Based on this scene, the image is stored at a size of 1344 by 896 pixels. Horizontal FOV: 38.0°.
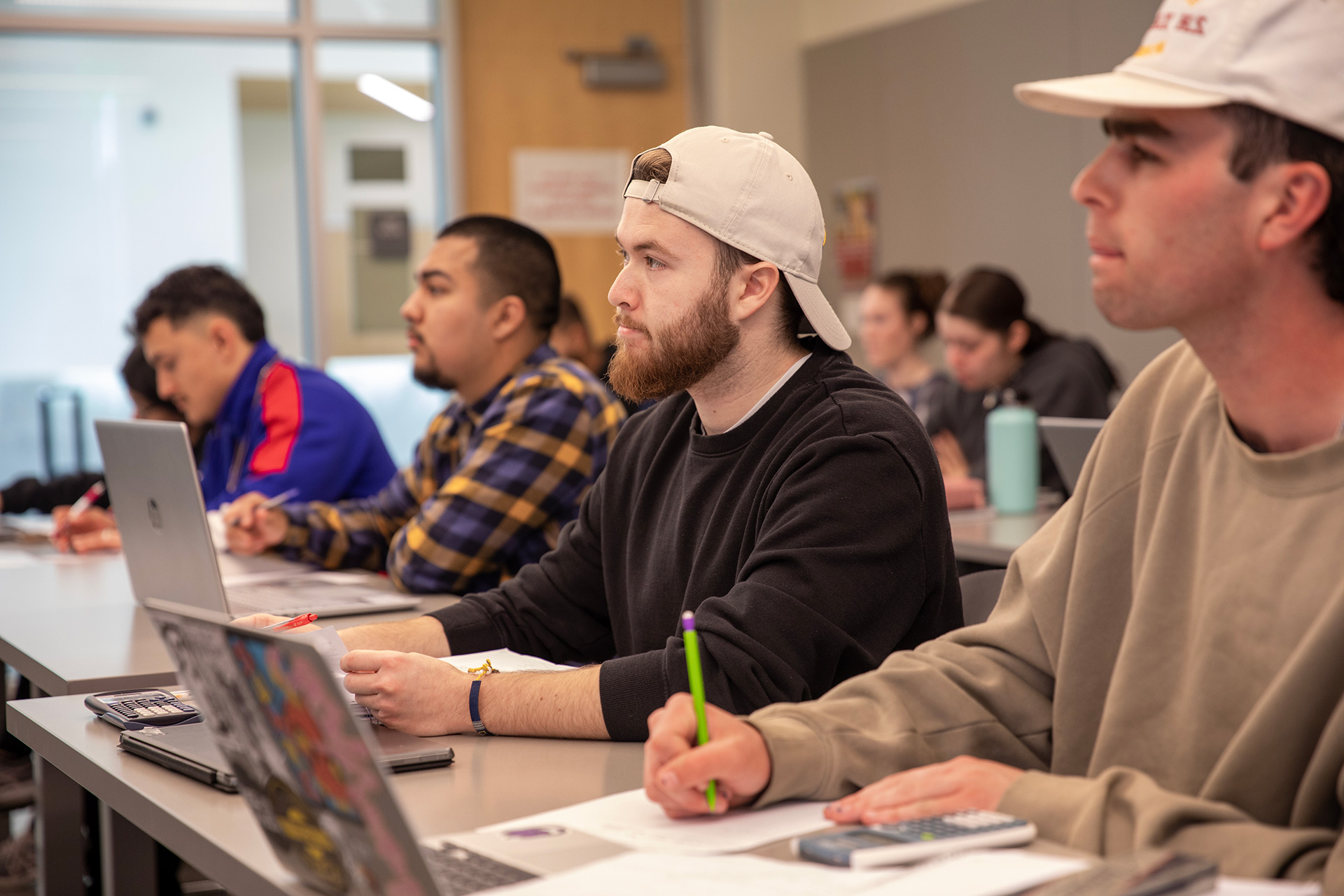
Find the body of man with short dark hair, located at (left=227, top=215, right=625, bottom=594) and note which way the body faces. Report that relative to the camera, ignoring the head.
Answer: to the viewer's left

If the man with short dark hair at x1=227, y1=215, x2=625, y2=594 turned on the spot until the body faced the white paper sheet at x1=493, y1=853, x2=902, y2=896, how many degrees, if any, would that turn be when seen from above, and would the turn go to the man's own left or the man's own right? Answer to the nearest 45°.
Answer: approximately 90° to the man's own left

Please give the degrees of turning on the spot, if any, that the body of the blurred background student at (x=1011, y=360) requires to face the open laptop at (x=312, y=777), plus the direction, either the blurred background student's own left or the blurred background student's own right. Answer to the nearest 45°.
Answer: approximately 45° to the blurred background student's own left

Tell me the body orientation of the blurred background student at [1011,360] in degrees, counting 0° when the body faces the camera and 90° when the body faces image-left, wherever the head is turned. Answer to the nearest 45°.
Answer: approximately 45°

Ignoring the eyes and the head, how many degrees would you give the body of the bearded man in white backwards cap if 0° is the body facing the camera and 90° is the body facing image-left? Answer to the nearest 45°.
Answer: approximately 45°
